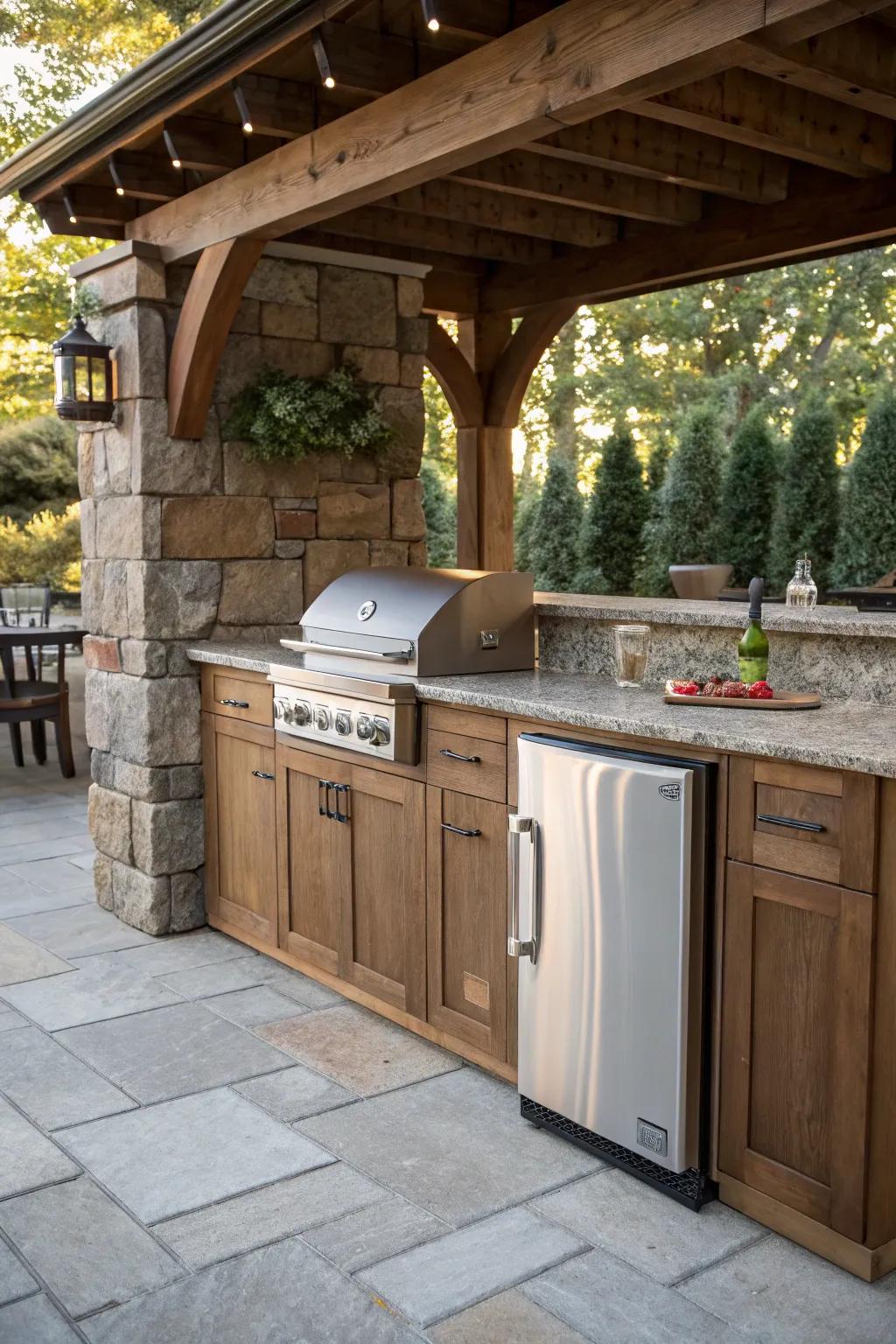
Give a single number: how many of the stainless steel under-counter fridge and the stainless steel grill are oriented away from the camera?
0

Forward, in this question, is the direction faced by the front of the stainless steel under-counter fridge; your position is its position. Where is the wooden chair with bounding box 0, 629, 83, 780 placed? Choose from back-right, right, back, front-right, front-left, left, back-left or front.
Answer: right

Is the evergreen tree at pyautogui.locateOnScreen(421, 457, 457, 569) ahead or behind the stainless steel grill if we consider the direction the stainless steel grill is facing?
behind

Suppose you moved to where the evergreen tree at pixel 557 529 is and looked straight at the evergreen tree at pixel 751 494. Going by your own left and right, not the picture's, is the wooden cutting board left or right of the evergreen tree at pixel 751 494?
right

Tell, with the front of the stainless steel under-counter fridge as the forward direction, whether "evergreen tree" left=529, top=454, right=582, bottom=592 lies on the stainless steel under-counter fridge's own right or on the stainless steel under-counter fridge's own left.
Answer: on the stainless steel under-counter fridge's own right

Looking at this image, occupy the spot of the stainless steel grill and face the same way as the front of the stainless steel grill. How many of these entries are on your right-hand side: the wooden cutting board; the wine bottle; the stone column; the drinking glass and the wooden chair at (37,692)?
2

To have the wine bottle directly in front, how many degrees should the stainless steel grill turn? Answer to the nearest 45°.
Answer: approximately 90° to its left

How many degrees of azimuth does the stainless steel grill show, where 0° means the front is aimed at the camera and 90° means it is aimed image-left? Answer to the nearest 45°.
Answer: approximately 45°

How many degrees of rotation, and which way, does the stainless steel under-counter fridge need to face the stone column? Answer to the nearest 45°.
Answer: approximately 90° to its right

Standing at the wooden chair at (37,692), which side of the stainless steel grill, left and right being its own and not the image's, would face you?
right

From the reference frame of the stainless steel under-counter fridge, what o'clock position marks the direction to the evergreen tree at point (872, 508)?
The evergreen tree is roughly at 5 o'clock from the stainless steel under-counter fridge.

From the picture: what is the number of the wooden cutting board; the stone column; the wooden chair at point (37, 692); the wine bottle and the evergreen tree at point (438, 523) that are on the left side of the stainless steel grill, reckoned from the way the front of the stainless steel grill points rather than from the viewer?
2
